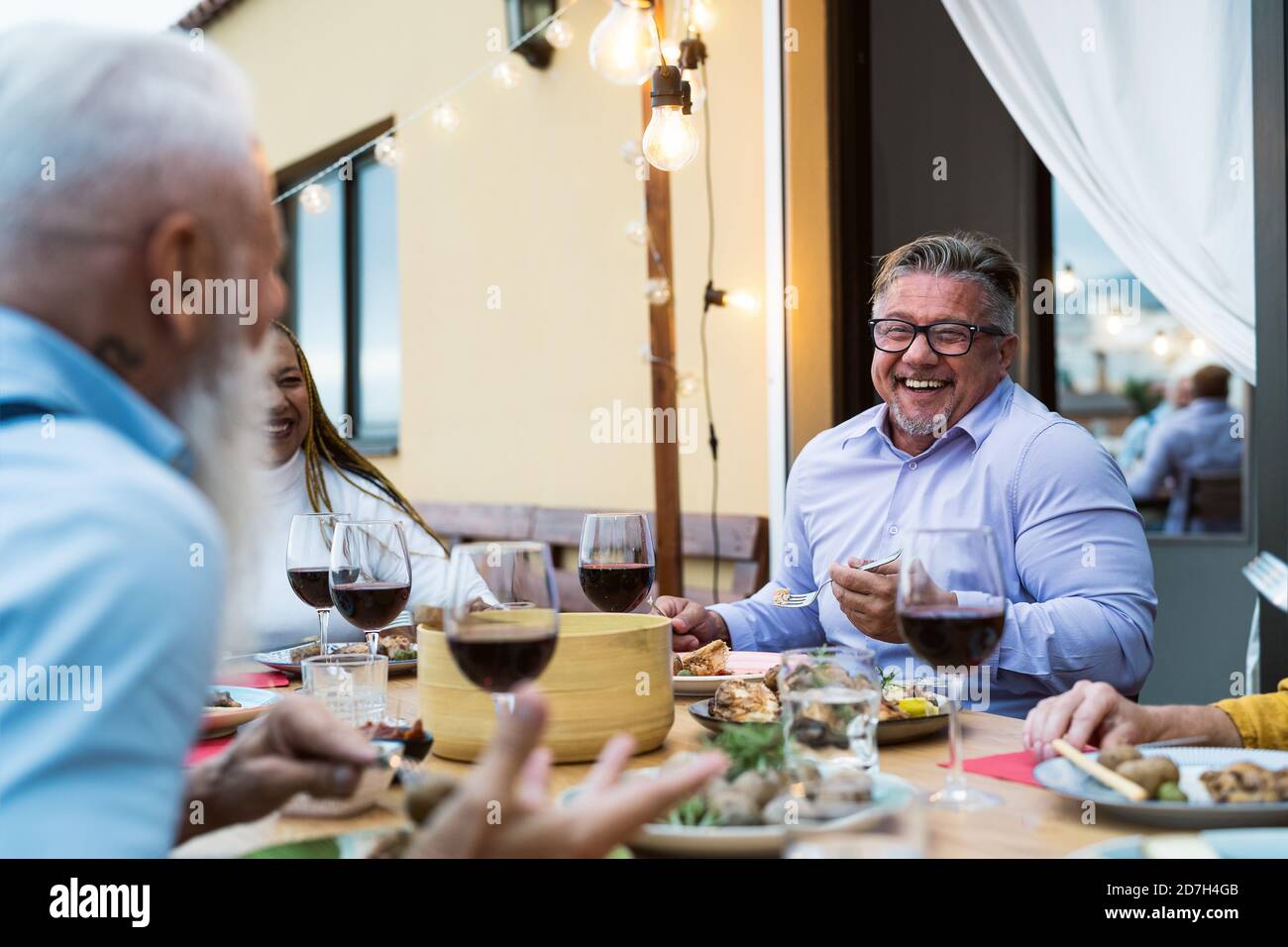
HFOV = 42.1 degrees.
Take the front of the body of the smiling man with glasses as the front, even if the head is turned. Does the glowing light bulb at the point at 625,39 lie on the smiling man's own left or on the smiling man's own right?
on the smiling man's own right

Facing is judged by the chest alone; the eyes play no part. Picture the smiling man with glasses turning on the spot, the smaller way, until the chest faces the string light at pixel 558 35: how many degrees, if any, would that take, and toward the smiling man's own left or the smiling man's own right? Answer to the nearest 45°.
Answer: approximately 90° to the smiling man's own right

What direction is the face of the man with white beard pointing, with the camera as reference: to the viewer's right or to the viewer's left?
to the viewer's right

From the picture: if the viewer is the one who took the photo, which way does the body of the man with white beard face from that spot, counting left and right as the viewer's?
facing away from the viewer and to the right of the viewer

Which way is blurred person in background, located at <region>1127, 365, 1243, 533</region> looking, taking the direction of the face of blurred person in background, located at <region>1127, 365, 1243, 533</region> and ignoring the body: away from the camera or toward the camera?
away from the camera

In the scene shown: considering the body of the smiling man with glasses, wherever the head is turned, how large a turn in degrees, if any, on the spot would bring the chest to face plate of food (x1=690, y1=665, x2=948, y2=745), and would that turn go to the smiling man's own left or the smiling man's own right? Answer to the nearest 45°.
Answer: approximately 45° to the smiling man's own left

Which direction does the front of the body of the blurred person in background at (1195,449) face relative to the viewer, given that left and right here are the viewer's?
facing away from the viewer and to the left of the viewer

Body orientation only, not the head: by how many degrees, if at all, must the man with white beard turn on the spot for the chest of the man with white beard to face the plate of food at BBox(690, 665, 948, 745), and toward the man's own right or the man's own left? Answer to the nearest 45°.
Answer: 0° — they already face it
